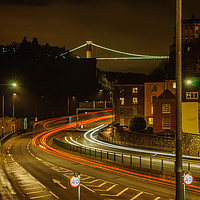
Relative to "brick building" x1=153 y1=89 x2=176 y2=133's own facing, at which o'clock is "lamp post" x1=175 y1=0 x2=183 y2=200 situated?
The lamp post is roughly at 12 o'clock from the brick building.

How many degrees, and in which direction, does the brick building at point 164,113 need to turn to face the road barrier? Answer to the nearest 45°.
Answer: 0° — it already faces it

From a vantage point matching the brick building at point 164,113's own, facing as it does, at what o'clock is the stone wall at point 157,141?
The stone wall is roughly at 12 o'clock from the brick building.

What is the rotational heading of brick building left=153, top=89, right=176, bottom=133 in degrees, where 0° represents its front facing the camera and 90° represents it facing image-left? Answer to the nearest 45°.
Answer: approximately 0°

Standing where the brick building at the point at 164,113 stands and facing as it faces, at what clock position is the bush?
The bush is roughly at 3 o'clock from the brick building.
